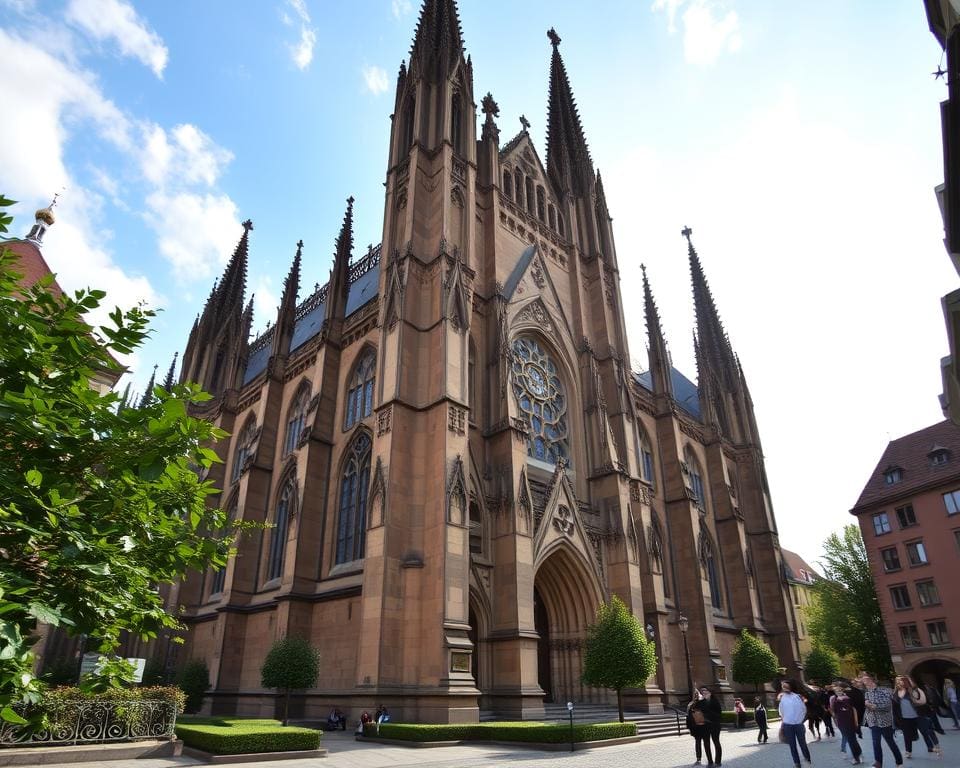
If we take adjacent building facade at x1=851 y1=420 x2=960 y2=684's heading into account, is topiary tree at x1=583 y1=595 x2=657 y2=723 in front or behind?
in front

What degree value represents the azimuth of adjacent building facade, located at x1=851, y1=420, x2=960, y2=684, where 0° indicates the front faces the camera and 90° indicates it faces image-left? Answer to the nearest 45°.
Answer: approximately 45°

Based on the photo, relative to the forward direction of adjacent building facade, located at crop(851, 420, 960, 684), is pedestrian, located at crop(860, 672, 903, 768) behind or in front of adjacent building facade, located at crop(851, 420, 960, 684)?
in front

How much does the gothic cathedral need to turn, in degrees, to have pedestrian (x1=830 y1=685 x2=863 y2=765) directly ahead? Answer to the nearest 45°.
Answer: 0° — it already faces them

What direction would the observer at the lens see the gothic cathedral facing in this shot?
facing the viewer and to the right of the viewer

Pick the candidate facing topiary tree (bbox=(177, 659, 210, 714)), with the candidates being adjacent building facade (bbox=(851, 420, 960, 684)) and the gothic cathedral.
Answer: the adjacent building facade

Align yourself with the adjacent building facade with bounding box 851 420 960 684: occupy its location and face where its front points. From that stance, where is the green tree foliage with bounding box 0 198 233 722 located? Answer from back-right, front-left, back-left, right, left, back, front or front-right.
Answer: front-left

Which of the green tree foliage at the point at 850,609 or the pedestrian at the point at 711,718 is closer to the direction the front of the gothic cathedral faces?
the pedestrian

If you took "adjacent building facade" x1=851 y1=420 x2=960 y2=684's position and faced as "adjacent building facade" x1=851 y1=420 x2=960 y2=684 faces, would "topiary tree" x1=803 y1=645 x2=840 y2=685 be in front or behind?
in front

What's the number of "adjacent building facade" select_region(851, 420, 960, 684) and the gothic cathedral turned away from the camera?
0

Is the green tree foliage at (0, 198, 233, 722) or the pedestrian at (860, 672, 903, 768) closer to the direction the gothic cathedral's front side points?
the pedestrian

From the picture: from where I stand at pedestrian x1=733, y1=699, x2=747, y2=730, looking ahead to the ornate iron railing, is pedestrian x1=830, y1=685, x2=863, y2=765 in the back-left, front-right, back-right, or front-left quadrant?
front-left
